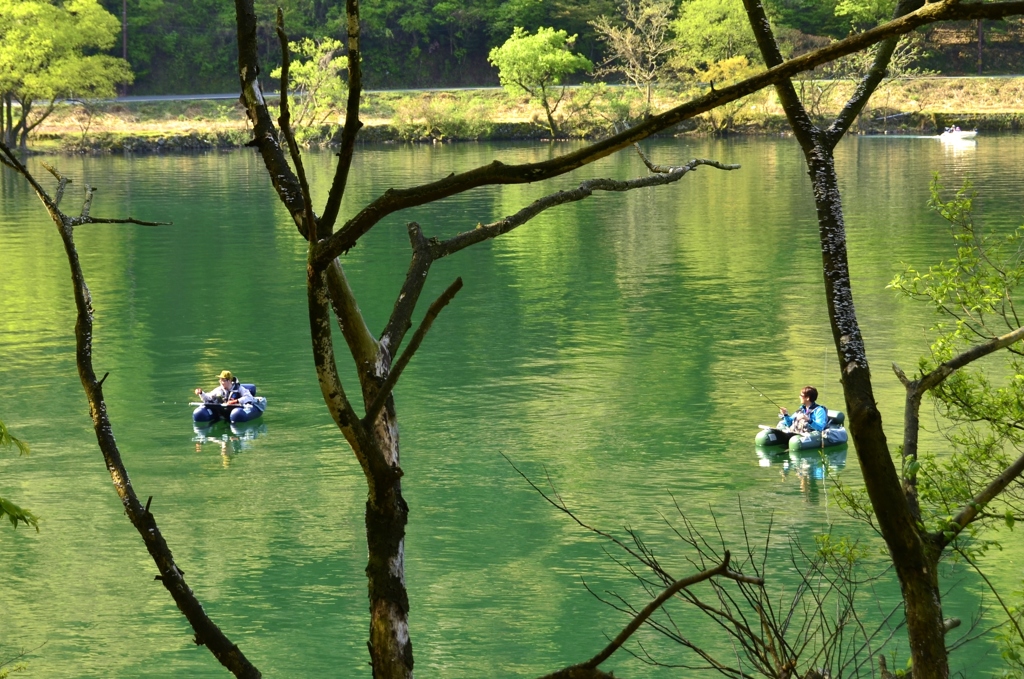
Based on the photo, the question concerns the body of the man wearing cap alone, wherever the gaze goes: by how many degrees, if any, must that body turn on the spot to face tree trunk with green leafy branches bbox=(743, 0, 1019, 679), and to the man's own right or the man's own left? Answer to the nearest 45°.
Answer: approximately 45° to the man's own left

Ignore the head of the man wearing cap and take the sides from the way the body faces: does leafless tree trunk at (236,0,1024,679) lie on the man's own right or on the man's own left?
on the man's own left

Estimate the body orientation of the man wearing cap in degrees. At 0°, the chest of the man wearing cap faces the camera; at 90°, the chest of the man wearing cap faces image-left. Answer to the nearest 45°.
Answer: approximately 45°

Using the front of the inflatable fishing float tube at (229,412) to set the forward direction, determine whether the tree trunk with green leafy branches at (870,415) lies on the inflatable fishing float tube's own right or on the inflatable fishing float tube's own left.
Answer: on the inflatable fishing float tube's own left

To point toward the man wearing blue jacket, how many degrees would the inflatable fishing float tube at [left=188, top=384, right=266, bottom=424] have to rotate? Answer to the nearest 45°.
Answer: approximately 90° to its left

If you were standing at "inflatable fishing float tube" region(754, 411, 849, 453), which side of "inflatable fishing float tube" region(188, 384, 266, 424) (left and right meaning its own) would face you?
left

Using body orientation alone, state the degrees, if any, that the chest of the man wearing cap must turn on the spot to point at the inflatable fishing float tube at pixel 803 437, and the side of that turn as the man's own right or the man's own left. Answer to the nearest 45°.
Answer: approximately 90° to the man's own left
